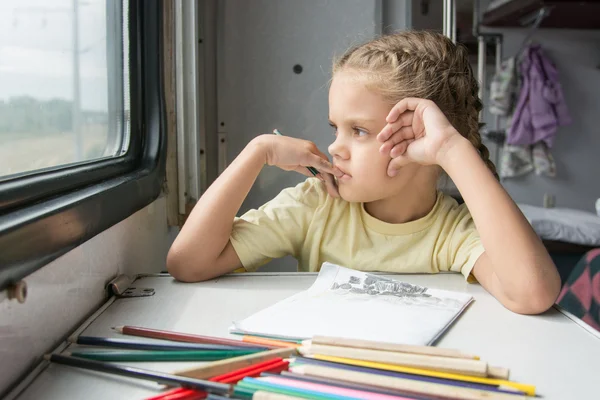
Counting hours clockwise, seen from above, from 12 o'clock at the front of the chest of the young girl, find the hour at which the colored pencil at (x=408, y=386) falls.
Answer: The colored pencil is roughly at 12 o'clock from the young girl.

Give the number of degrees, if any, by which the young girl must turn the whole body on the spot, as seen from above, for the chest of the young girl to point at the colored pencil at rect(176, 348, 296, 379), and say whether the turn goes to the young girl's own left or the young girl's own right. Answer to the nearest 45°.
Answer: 0° — they already face it

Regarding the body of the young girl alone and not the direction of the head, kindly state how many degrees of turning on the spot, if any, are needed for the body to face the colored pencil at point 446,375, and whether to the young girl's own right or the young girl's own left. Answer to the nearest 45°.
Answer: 0° — they already face it

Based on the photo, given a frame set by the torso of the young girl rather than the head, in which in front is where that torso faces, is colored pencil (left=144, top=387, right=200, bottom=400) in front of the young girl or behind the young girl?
in front

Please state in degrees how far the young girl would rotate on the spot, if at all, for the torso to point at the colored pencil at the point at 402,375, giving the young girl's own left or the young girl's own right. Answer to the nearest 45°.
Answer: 0° — they already face it

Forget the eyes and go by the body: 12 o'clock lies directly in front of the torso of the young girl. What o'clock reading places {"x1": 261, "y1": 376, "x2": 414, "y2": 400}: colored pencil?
The colored pencil is roughly at 12 o'clock from the young girl.

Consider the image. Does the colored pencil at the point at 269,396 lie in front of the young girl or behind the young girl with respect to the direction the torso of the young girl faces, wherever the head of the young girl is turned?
in front

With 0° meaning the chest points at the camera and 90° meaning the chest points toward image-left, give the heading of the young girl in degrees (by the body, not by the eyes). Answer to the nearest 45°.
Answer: approximately 0°
